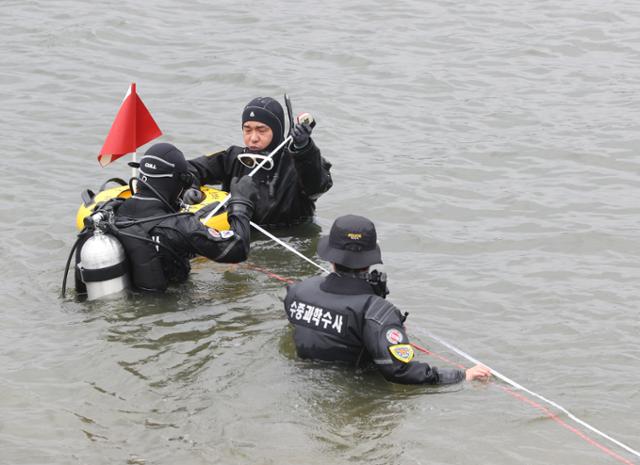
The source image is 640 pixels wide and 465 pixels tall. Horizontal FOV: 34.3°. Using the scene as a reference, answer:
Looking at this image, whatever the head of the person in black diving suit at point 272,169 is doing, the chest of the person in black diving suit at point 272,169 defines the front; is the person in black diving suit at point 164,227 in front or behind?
in front

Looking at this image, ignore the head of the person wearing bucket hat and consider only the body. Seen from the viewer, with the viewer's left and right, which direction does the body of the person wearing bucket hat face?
facing away from the viewer and to the right of the viewer

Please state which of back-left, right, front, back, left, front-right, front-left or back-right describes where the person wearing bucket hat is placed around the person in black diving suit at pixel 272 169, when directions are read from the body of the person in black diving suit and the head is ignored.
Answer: front-left

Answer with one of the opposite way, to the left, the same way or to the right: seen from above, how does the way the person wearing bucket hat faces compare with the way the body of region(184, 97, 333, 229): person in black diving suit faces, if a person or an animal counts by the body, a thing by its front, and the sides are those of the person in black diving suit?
the opposite way

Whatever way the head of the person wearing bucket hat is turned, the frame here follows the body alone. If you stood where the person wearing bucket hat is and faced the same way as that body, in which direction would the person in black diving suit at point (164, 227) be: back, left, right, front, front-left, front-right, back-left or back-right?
left

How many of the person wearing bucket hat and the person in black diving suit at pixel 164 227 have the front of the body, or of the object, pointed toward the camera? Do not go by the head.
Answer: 0

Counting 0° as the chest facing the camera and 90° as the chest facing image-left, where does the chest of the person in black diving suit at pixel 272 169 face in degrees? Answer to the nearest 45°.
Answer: approximately 45°

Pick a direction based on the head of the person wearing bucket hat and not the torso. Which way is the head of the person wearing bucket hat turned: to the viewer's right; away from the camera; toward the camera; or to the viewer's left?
away from the camera

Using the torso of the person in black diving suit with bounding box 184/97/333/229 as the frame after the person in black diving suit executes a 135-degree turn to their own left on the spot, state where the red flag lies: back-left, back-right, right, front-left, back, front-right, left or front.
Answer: back

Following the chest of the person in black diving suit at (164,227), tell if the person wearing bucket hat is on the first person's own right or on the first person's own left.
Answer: on the first person's own right

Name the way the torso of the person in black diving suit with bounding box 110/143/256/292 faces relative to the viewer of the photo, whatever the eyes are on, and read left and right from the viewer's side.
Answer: facing away from the viewer and to the right of the viewer
